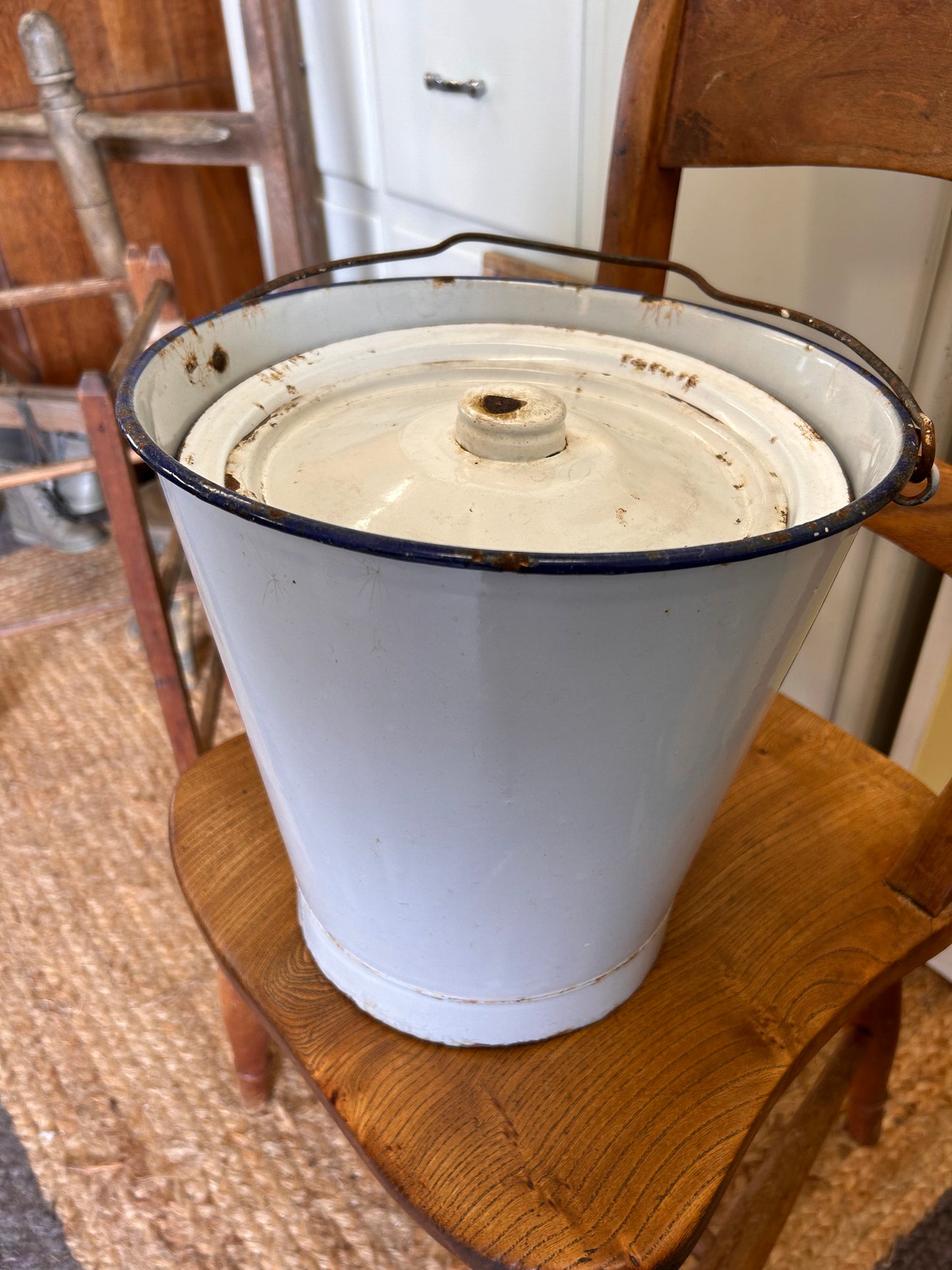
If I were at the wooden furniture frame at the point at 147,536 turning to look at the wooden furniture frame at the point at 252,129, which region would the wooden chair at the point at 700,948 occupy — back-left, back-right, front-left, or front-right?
back-right

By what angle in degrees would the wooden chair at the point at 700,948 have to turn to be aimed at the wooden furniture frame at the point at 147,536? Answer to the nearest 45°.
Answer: approximately 90° to its right

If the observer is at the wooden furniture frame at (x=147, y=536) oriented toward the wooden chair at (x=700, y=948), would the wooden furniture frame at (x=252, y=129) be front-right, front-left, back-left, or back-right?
back-left

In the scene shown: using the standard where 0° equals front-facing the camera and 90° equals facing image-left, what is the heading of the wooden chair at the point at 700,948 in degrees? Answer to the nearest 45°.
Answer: approximately 45°

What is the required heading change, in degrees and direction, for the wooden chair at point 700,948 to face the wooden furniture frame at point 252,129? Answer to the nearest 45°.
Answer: approximately 90° to its right
